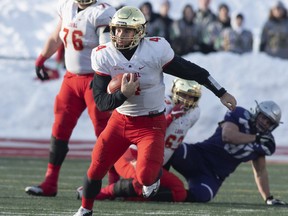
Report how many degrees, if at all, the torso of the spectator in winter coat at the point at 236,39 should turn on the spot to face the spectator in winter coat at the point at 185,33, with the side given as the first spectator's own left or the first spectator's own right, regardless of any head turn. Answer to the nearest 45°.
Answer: approximately 45° to the first spectator's own right

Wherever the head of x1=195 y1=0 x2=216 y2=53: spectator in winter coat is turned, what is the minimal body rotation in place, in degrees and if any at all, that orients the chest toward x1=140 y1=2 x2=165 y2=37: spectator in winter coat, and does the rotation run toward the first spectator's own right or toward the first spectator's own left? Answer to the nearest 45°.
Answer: approximately 45° to the first spectator's own right

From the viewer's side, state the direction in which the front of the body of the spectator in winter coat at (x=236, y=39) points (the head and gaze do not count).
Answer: toward the camera

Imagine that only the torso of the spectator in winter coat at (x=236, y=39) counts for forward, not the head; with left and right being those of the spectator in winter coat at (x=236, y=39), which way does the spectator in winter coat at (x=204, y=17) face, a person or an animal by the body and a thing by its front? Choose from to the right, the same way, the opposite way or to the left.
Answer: the same way

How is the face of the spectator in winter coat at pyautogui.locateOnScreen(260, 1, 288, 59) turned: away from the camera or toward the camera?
toward the camera

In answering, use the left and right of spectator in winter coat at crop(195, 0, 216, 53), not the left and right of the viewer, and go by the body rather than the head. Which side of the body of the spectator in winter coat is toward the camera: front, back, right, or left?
front

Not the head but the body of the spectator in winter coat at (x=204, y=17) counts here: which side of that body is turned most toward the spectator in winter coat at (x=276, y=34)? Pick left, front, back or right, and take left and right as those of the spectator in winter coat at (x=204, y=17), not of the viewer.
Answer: left

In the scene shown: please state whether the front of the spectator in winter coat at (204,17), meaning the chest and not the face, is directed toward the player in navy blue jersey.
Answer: yes

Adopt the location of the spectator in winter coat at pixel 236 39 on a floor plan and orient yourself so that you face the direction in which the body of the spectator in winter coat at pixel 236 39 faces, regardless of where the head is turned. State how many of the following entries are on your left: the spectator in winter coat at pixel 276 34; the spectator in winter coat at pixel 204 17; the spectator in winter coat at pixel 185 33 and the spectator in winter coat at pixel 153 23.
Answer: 1

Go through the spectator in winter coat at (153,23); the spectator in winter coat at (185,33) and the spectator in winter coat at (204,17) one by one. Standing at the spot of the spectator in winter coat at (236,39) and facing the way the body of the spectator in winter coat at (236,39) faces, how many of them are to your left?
0

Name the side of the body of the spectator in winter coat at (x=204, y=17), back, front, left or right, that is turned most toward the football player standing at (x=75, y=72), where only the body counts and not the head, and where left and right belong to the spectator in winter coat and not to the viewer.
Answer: front

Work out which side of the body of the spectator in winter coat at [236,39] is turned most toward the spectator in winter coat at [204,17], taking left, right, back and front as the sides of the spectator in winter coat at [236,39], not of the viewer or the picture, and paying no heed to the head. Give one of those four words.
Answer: right

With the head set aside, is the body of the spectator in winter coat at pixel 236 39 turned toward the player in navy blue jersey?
yes

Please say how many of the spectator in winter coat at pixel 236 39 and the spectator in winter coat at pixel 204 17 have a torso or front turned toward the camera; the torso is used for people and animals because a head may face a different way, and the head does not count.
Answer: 2

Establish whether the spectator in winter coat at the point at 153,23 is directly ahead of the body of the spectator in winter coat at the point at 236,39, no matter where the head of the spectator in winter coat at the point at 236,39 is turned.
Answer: no
